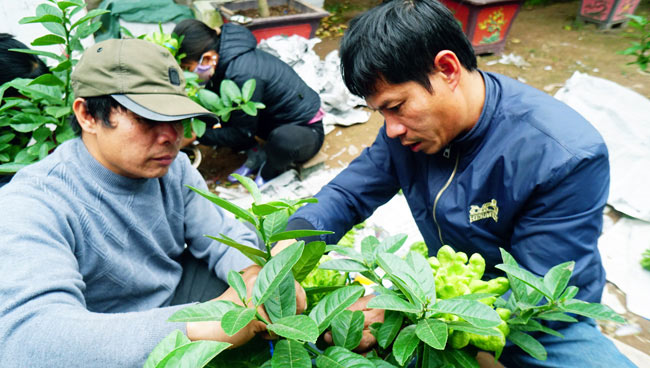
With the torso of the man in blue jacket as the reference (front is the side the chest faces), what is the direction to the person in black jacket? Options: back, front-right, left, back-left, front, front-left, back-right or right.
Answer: right

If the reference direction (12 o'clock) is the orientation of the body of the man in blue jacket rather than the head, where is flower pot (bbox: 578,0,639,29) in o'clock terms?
The flower pot is roughly at 5 o'clock from the man in blue jacket.

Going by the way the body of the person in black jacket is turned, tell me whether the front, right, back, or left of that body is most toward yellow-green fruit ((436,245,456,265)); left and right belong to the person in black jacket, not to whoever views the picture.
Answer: left

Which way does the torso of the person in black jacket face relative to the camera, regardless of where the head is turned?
to the viewer's left

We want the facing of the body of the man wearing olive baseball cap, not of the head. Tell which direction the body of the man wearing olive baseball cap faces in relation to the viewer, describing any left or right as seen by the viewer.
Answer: facing the viewer and to the right of the viewer

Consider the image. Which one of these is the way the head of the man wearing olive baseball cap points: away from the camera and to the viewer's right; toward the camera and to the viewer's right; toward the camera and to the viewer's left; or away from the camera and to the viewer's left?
toward the camera and to the viewer's right

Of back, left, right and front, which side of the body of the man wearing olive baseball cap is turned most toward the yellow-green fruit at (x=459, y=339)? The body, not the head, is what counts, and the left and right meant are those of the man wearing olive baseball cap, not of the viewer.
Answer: front

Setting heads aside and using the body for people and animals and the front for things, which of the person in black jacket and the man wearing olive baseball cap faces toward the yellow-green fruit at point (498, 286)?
the man wearing olive baseball cap

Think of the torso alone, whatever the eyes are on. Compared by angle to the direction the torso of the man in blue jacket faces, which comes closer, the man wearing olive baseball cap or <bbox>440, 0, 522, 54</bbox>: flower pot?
the man wearing olive baseball cap

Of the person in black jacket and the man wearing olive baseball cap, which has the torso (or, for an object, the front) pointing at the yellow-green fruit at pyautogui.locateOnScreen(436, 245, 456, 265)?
the man wearing olive baseball cap

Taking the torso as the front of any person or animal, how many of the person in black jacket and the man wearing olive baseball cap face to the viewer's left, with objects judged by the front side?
1

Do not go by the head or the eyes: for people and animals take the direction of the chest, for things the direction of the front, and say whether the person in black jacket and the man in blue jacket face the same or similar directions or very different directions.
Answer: same or similar directions

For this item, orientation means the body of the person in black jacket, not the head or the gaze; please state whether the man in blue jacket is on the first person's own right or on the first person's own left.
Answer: on the first person's own left
